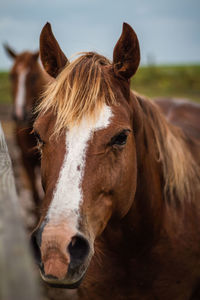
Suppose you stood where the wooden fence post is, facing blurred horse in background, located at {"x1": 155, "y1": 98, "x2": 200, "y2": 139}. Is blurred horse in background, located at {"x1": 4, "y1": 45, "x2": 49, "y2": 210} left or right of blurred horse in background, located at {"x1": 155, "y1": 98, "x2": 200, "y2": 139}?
left

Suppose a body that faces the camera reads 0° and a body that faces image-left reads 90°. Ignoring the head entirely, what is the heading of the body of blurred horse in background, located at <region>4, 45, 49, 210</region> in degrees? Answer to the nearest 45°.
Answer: approximately 45°

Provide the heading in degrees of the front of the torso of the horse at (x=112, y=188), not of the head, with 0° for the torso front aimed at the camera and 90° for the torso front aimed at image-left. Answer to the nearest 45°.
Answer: approximately 45°

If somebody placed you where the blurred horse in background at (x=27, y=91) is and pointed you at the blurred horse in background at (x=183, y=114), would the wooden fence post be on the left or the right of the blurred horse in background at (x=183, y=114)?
right

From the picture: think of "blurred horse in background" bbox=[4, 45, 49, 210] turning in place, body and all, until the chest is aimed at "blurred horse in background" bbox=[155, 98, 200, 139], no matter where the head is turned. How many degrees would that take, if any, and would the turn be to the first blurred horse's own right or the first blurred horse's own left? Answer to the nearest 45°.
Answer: approximately 90° to the first blurred horse's own left

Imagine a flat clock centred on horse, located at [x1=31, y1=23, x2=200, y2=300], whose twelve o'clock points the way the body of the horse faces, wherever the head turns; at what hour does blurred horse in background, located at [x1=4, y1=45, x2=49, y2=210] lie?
The blurred horse in background is roughly at 4 o'clock from the horse.
